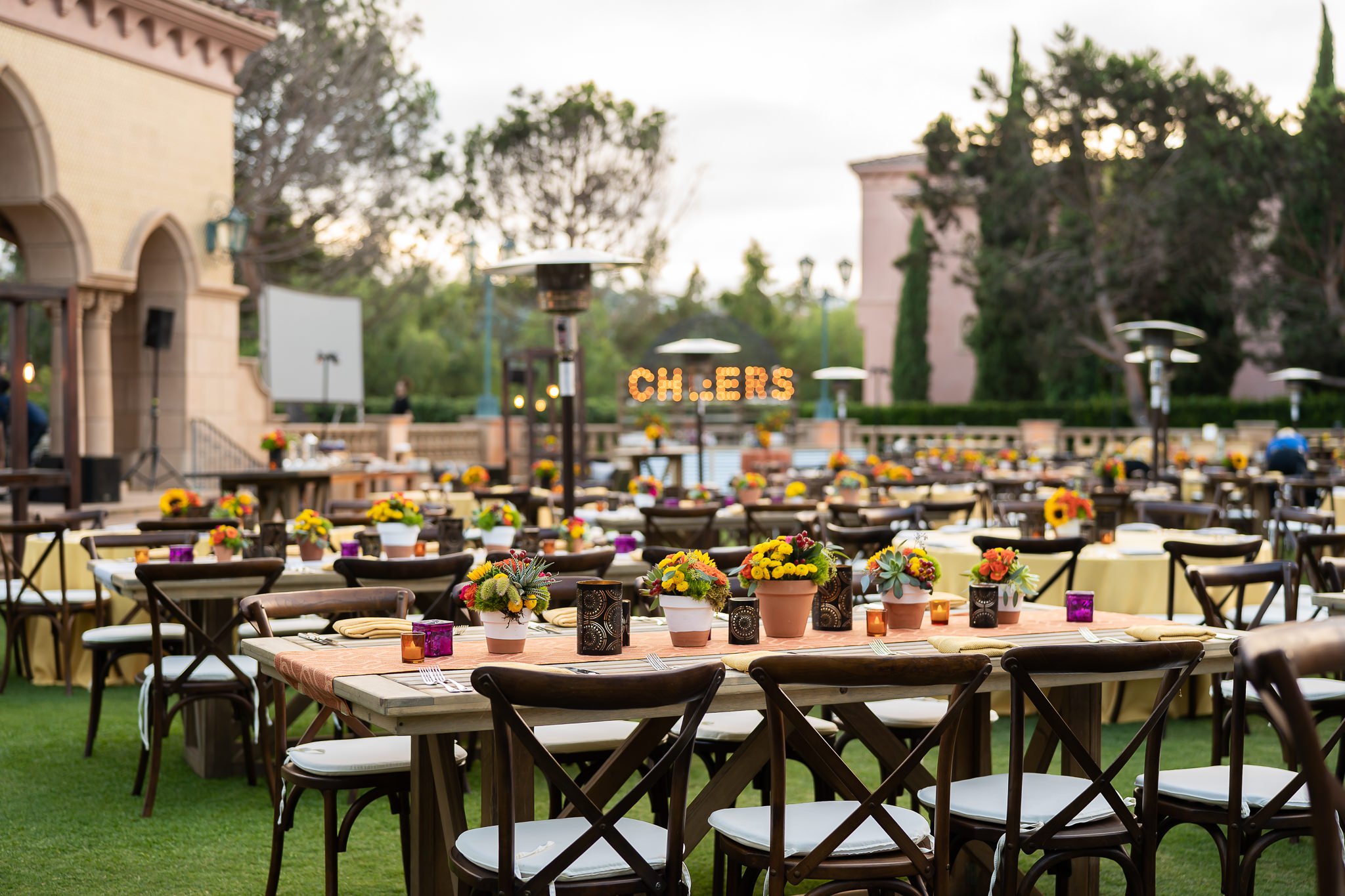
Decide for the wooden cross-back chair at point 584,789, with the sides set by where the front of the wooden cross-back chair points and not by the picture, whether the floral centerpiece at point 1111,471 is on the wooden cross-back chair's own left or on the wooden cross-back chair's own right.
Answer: on the wooden cross-back chair's own right

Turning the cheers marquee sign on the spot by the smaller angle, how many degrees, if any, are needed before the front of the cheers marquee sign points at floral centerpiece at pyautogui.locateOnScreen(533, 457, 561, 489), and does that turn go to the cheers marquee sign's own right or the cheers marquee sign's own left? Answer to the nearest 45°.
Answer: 0° — it already faces it

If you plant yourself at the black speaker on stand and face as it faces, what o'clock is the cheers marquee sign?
The cheers marquee sign is roughly at 9 o'clock from the black speaker on stand.

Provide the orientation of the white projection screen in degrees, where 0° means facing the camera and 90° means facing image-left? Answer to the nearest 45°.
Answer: approximately 315°

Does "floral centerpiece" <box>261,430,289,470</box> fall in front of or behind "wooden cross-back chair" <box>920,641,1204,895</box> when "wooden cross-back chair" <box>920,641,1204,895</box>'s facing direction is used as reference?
in front

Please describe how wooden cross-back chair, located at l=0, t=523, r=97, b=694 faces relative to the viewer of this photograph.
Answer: facing away from the viewer and to the right of the viewer

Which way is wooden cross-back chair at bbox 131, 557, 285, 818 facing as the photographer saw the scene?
facing away from the viewer and to the left of the viewer
